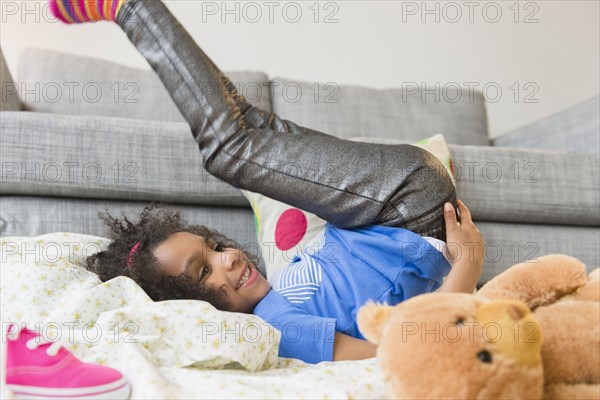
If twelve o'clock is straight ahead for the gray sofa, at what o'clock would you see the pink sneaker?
The pink sneaker is roughly at 12 o'clock from the gray sofa.

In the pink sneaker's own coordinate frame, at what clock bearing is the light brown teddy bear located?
The light brown teddy bear is roughly at 1 o'clock from the pink sneaker.

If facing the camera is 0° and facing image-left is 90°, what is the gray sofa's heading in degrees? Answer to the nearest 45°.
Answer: approximately 0°

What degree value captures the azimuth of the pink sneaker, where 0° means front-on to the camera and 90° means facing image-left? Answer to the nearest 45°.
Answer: approximately 270°

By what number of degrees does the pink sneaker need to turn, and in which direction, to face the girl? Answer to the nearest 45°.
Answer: approximately 45° to its left

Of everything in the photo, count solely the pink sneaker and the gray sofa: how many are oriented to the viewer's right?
1

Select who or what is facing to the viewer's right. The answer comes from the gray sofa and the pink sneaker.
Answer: the pink sneaker
